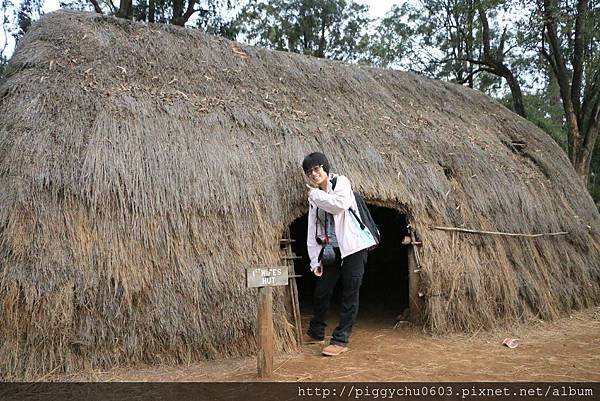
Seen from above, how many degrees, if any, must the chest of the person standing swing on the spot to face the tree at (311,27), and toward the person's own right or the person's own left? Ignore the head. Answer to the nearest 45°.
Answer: approximately 135° to the person's own right

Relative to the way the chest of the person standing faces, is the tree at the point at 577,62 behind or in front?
behind

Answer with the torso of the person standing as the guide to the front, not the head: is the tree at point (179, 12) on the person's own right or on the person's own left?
on the person's own right

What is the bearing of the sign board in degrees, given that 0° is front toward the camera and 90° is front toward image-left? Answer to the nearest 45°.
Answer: approximately 0°

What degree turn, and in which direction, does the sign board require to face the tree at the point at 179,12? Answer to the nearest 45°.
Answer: approximately 180°

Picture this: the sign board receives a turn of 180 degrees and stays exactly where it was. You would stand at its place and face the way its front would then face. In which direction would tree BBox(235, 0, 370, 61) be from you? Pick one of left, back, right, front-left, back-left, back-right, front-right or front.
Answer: front

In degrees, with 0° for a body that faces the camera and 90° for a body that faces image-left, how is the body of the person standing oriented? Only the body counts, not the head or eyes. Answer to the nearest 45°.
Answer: approximately 45°

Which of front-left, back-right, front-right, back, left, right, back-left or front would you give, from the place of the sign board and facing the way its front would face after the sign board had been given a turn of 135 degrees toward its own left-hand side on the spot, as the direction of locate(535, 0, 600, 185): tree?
front

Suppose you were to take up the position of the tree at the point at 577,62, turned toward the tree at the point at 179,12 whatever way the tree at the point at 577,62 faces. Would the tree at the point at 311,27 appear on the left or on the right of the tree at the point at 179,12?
right
